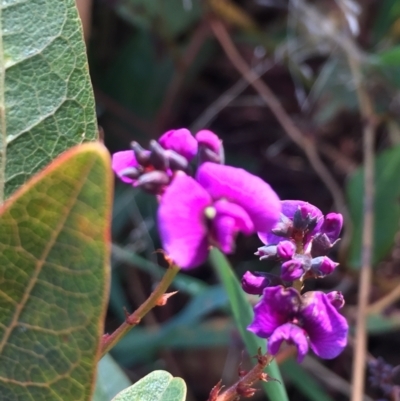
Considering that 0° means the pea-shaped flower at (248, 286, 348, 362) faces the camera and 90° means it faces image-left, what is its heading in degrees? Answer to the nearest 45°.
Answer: approximately 0°

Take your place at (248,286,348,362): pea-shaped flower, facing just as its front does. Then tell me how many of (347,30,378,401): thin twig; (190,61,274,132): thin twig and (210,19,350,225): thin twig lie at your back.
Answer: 3

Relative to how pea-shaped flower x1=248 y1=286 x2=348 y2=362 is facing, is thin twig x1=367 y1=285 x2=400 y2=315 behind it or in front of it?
behind

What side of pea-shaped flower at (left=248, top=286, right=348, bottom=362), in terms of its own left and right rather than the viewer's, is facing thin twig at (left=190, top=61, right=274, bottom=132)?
back

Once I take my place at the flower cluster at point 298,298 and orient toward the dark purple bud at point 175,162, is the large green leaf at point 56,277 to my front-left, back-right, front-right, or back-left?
front-left
